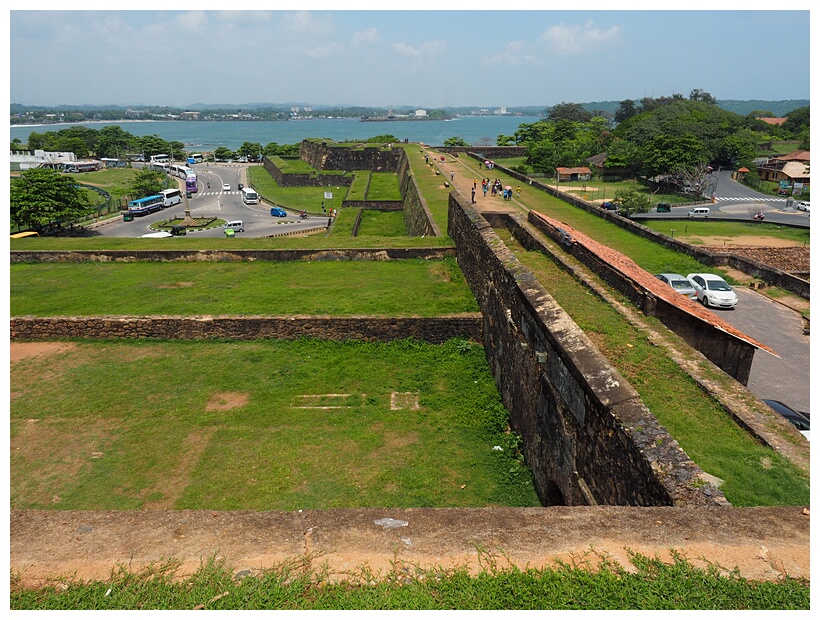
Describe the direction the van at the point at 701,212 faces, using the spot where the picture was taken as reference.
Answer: facing to the left of the viewer

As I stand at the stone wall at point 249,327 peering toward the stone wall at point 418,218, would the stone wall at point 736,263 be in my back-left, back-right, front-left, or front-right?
front-right

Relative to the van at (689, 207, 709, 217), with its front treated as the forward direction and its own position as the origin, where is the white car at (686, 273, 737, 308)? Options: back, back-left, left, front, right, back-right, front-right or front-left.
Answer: left

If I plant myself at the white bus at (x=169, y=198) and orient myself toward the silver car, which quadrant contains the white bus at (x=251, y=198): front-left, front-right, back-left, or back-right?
front-left

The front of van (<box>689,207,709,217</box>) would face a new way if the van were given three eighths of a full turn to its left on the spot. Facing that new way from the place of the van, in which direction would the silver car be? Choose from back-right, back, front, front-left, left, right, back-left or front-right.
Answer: front-right

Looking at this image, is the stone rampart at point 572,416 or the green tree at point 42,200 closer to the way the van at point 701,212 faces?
the green tree

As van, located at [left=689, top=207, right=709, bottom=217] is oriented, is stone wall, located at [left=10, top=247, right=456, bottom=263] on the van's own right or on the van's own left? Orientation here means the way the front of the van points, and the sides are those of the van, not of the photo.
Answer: on the van's own left

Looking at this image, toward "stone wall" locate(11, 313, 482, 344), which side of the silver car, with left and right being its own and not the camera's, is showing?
left

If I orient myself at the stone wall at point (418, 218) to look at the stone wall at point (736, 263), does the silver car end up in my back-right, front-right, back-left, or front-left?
front-right
